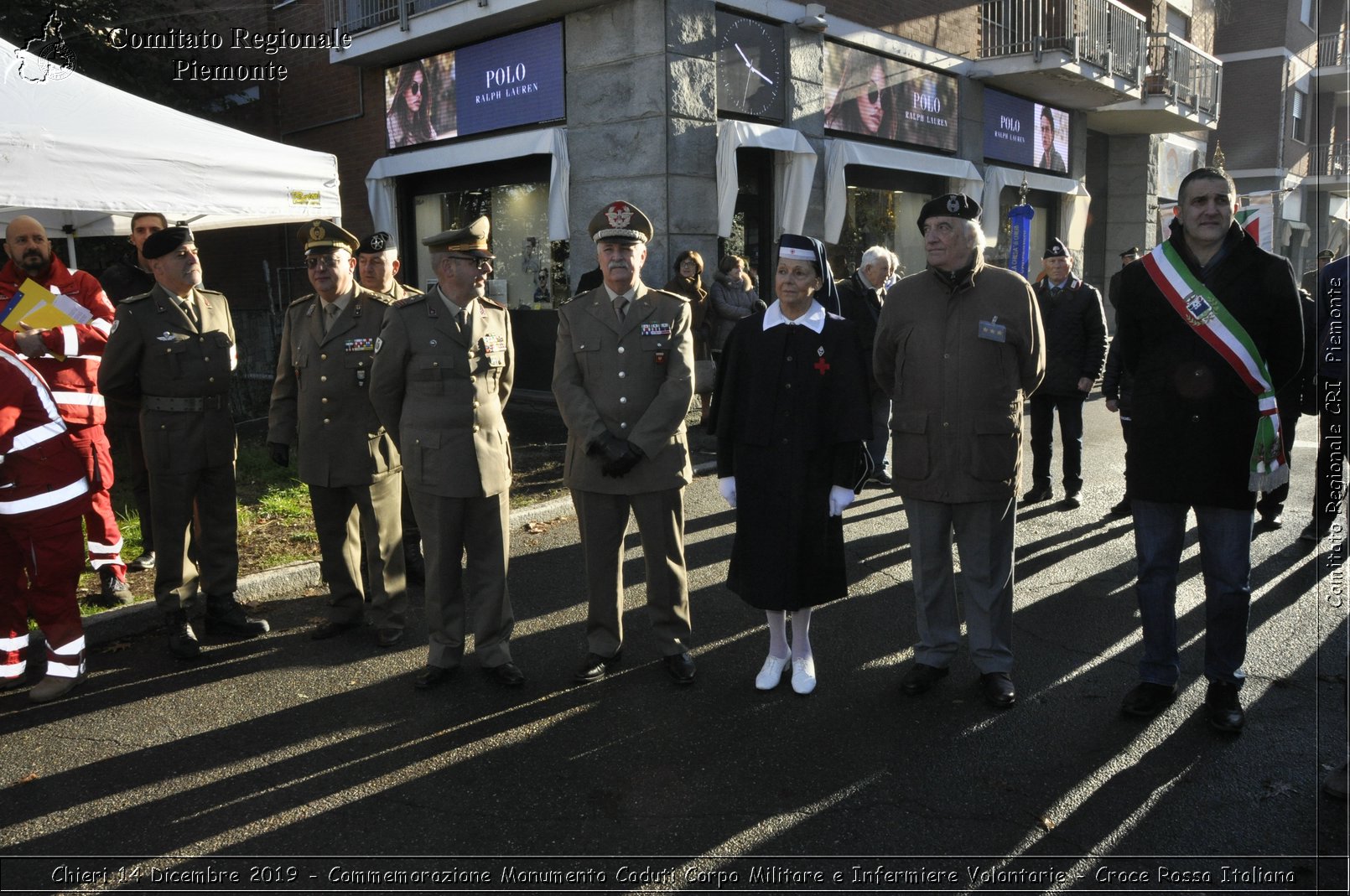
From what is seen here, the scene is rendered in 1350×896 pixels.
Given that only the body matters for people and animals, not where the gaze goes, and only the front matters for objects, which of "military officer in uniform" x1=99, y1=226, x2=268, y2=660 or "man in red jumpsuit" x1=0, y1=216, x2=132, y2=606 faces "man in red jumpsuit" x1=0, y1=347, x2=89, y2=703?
"man in red jumpsuit" x1=0, y1=216, x2=132, y2=606

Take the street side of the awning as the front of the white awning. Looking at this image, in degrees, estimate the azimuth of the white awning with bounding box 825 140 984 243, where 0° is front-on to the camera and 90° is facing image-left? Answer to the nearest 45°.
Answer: approximately 315°

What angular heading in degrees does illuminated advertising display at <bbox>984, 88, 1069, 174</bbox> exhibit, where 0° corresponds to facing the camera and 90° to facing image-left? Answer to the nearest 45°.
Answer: approximately 315°

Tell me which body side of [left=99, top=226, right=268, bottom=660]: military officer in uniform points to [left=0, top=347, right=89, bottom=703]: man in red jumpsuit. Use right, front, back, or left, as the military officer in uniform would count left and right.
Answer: right

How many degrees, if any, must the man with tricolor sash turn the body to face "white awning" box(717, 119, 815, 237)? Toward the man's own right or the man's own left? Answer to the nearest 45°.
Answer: approximately 135° to the man's own right

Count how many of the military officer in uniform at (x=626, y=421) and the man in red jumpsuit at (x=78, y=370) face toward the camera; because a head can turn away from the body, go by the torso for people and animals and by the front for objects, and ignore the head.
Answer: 2

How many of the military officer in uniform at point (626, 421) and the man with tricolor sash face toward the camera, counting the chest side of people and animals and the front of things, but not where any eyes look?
2

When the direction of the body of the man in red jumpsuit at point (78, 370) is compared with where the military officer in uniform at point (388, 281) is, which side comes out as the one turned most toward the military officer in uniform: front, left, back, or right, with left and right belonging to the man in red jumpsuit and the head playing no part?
left

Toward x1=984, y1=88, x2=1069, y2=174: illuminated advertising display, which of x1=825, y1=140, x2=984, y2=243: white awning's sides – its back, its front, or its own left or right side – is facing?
left
